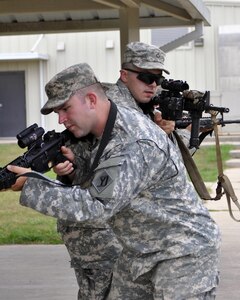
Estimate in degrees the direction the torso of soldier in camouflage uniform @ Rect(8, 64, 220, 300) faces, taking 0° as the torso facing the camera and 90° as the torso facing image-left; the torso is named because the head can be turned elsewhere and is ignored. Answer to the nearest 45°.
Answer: approximately 90°

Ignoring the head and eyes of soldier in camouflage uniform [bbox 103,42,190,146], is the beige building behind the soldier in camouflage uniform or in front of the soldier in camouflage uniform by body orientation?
behind

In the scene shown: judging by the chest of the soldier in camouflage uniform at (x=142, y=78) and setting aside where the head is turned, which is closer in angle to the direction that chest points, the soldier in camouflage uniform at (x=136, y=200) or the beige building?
the soldier in camouflage uniform

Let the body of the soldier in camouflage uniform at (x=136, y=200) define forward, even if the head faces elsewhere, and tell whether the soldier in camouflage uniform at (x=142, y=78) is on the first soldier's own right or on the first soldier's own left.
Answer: on the first soldier's own right

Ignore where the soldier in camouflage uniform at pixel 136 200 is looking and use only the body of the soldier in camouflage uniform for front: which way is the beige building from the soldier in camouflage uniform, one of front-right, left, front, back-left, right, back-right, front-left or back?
right

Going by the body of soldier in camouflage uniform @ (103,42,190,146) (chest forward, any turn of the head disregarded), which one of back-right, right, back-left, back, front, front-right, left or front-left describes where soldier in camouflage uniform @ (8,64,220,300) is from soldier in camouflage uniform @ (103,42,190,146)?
front-right

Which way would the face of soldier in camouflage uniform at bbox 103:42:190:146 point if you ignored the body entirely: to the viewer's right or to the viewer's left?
to the viewer's right

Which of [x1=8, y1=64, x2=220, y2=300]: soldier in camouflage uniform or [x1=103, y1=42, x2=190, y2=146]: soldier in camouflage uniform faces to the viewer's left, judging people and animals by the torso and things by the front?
[x1=8, y1=64, x2=220, y2=300]: soldier in camouflage uniform
